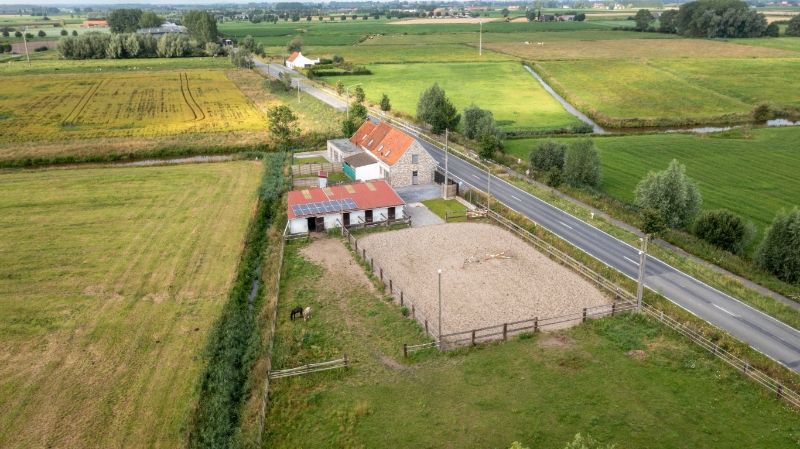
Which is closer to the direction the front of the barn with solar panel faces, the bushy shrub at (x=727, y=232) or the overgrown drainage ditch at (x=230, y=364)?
the overgrown drainage ditch

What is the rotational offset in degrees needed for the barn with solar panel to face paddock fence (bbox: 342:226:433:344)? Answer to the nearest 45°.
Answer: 0° — it already faces it

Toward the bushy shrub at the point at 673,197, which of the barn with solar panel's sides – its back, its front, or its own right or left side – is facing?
left

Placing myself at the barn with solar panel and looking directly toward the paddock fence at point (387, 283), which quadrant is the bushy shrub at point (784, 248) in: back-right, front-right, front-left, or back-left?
front-left

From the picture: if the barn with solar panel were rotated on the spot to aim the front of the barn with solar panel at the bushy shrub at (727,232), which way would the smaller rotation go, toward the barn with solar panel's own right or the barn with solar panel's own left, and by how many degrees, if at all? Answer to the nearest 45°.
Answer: approximately 90° to the barn with solar panel's own left

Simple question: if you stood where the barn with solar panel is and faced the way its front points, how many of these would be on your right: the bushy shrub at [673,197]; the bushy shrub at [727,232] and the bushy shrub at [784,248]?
0

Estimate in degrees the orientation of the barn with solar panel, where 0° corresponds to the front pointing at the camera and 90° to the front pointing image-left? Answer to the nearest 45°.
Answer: approximately 0°

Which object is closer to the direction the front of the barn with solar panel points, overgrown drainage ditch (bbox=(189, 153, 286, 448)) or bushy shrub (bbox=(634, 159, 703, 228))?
the overgrown drainage ditch

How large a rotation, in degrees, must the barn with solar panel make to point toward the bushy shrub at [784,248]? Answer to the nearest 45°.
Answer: approximately 45° to its left
